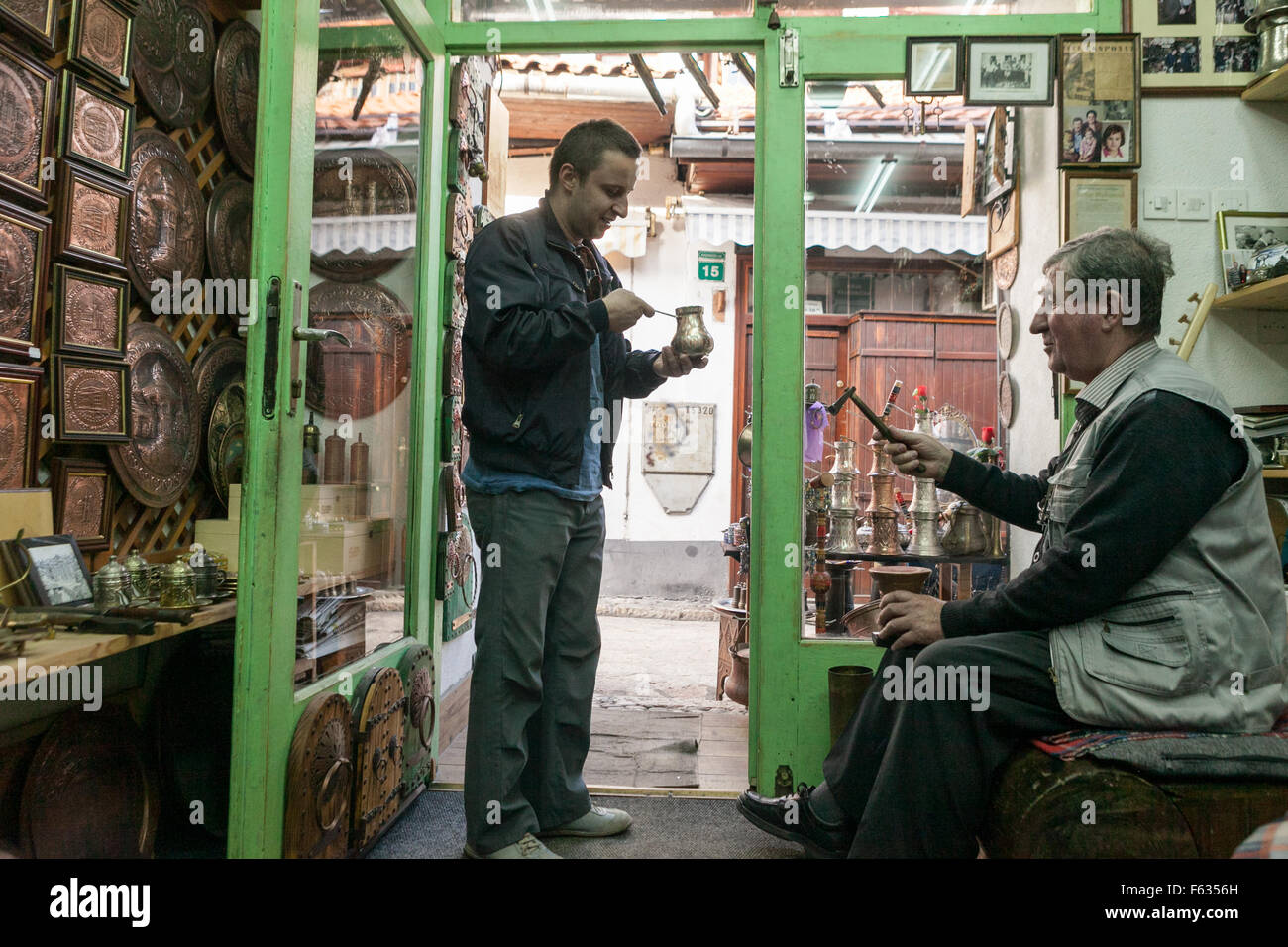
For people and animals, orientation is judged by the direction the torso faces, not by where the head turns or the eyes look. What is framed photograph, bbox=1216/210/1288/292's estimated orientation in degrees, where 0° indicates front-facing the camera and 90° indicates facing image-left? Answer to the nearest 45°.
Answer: approximately 0°

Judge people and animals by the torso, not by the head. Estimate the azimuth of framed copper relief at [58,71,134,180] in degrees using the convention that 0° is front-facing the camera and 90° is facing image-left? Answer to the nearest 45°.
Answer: approximately 315°

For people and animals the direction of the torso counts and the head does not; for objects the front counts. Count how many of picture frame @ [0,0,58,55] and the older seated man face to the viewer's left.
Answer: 1

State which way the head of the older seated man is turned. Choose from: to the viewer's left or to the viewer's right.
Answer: to the viewer's left

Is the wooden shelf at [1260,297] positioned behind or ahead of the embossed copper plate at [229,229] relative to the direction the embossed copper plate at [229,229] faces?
ahead

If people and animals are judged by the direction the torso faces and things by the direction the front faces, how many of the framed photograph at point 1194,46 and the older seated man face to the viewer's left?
1

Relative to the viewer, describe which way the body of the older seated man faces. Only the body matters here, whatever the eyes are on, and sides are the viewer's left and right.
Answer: facing to the left of the viewer

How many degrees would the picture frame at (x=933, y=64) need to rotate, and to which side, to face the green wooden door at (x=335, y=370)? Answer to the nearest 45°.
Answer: approximately 45° to its right

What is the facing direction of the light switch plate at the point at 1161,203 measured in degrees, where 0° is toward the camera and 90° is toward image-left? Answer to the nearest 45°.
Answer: approximately 0°

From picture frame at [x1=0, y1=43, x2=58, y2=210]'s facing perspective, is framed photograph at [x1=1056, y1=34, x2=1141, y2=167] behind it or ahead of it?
ahead

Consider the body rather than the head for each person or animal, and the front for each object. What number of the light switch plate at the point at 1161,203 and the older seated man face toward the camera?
1

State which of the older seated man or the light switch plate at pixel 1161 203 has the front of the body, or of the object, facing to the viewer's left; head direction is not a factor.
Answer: the older seated man
